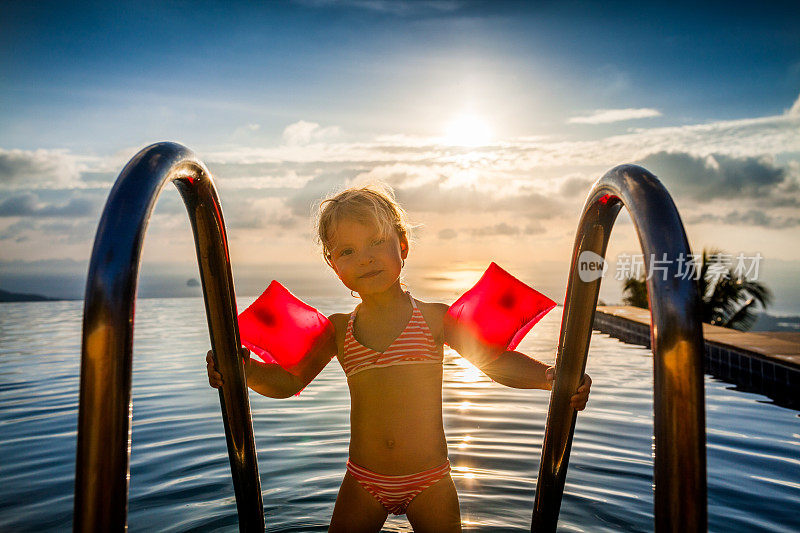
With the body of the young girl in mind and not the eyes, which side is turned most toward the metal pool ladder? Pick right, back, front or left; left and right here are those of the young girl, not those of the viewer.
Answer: front

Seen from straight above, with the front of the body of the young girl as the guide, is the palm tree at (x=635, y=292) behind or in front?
behind

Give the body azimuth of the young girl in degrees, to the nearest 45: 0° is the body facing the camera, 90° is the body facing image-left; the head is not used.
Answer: approximately 0°
